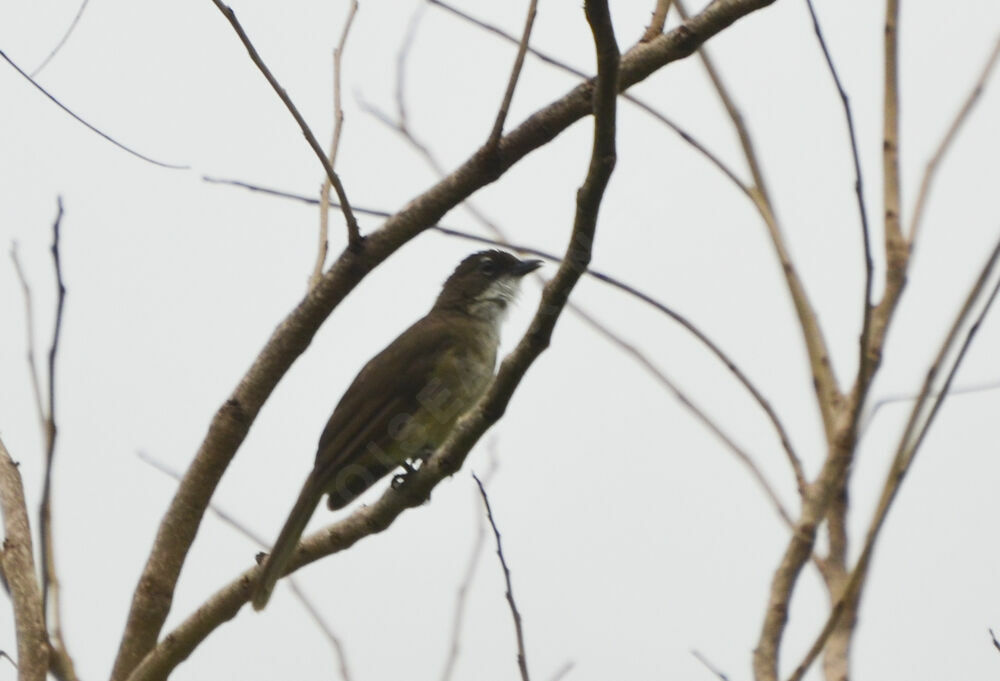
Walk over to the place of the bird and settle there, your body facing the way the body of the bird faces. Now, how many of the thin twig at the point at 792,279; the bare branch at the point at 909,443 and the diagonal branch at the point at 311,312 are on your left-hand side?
0

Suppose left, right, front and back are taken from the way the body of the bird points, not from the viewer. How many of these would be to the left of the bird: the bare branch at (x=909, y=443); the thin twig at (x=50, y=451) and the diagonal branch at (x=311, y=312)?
0

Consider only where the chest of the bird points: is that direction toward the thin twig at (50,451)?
no

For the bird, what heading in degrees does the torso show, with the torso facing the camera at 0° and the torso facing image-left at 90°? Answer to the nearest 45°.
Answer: approximately 270°

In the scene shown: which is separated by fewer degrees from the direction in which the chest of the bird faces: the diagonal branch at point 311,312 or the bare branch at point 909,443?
the bare branch
